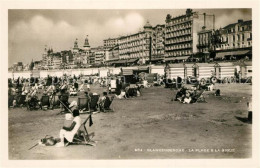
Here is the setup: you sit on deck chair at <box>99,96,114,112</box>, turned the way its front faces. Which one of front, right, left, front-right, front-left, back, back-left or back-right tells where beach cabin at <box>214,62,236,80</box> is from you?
back

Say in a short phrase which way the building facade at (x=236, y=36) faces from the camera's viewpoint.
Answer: facing the viewer and to the left of the viewer

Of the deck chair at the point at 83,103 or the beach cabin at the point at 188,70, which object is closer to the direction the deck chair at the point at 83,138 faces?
the deck chair

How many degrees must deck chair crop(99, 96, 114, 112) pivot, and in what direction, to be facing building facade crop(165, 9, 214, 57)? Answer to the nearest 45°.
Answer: approximately 180°

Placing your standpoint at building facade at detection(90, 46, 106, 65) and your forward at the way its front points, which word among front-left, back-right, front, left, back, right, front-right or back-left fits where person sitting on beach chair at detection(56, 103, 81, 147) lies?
front-left

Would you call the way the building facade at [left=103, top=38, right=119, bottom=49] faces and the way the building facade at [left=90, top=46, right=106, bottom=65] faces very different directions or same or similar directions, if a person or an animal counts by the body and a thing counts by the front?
same or similar directions

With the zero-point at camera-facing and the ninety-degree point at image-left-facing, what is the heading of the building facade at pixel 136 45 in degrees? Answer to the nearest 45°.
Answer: approximately 45°
